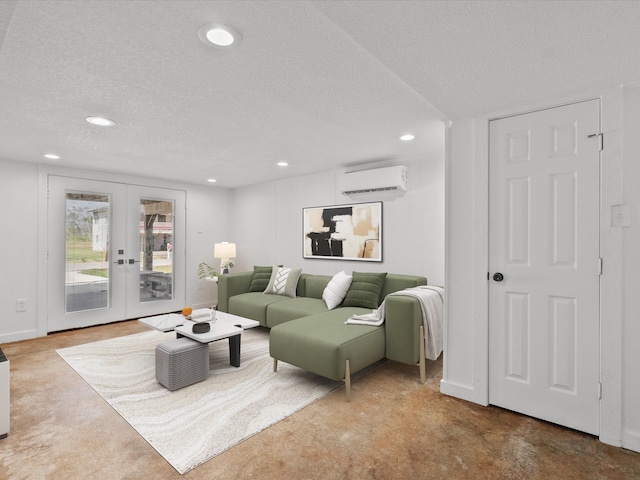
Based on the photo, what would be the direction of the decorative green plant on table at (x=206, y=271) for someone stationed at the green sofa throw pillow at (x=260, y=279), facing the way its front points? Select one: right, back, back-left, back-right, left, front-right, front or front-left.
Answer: right

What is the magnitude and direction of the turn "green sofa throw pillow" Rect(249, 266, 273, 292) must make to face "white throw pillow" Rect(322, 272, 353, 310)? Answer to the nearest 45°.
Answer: approximately 90° to its left

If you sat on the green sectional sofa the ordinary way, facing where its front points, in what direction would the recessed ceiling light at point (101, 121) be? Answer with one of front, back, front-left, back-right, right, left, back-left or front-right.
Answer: front-right

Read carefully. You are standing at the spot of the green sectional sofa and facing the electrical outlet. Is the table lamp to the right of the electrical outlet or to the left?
right

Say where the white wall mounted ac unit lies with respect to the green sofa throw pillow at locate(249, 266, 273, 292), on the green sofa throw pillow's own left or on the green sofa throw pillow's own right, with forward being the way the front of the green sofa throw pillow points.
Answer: on the green sofa throw pillow's own left
